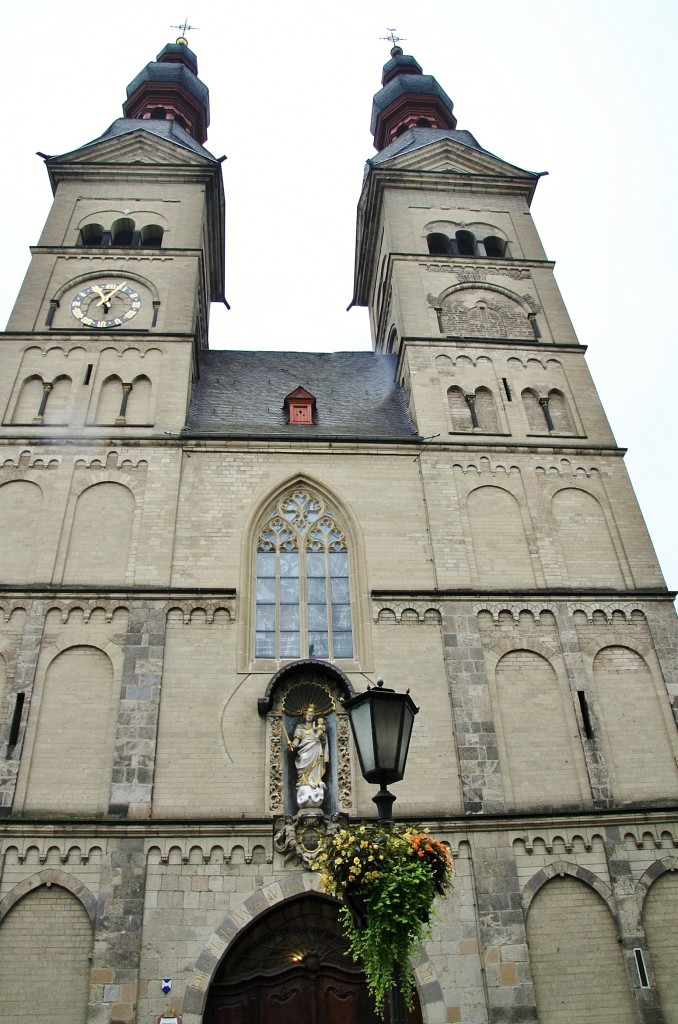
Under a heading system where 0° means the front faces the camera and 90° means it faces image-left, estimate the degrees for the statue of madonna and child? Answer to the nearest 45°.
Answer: approximately 0°

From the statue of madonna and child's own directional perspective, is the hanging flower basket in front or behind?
in front

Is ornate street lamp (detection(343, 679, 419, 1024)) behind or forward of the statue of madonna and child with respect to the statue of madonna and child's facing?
forward

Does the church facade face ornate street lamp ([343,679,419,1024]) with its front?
yes
